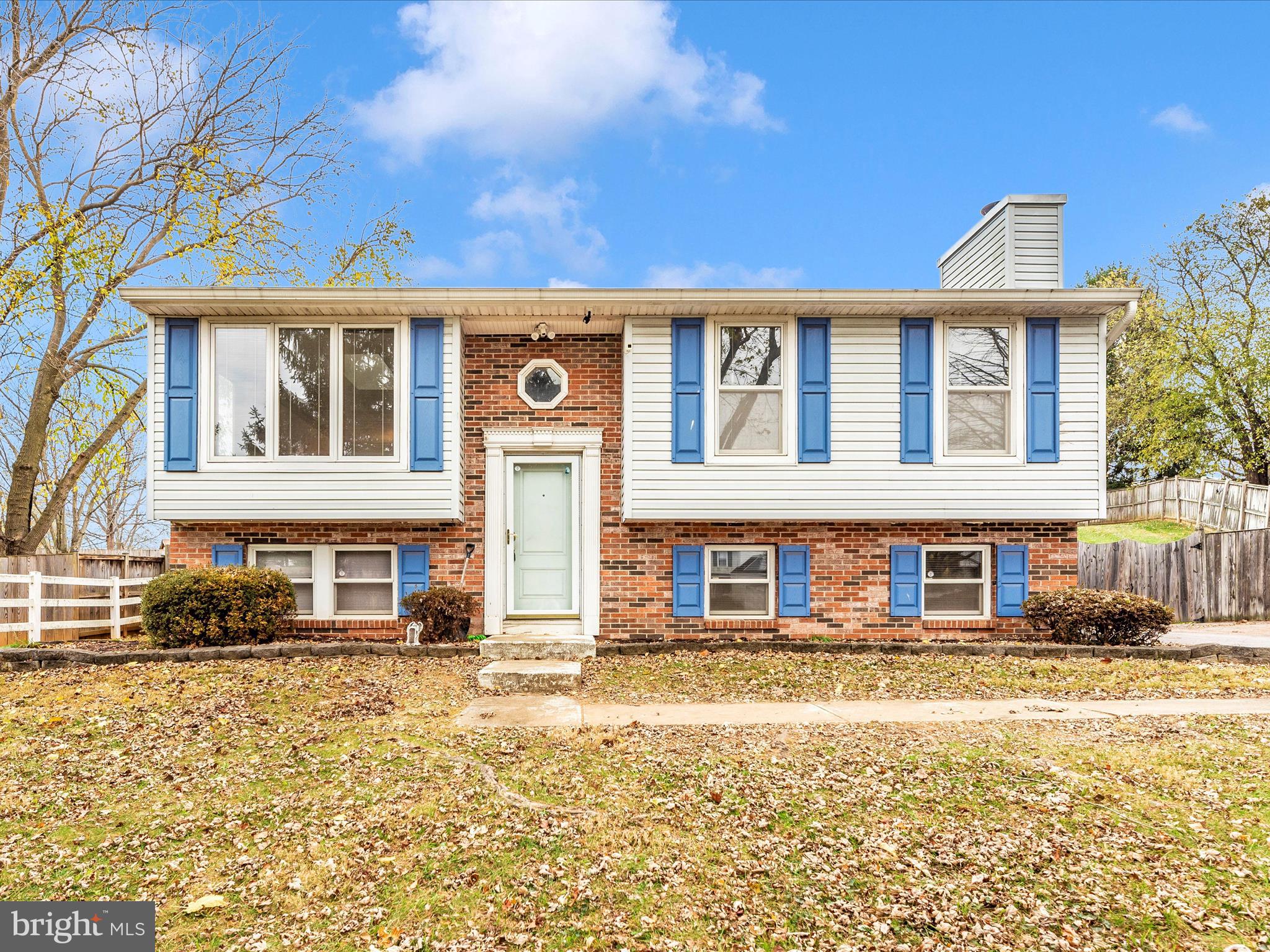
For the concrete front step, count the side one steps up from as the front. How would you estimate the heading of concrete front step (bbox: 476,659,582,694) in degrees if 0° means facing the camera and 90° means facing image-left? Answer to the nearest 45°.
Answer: approximately 0°

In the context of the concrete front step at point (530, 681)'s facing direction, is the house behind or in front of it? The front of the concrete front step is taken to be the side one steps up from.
behind

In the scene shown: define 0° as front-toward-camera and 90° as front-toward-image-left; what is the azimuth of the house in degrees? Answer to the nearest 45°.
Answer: approximately 0°

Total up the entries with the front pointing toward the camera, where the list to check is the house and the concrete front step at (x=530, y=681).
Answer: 2

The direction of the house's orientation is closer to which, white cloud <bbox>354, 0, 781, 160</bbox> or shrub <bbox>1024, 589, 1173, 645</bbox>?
the shrub

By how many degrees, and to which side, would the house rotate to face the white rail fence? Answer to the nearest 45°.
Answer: approximately 90° to its right

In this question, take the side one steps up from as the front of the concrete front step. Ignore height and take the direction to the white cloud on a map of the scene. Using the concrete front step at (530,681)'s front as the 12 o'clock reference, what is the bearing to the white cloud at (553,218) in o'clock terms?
The white cloud is roughly at 6 o'clock from the concrete front step.
